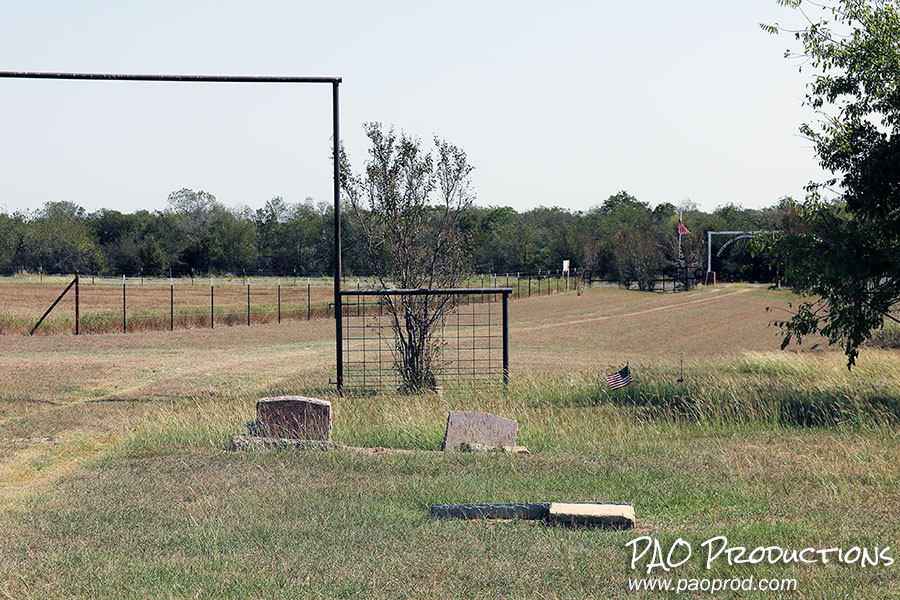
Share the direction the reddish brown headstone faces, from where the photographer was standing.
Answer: facing the viewer

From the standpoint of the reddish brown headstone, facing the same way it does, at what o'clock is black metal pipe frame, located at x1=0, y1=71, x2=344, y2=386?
The black metal pipe frame is roughly at 6 o'clock from the reddish brown headstone.

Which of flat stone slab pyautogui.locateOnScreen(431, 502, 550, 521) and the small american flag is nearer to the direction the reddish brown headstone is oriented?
the flat stone slab

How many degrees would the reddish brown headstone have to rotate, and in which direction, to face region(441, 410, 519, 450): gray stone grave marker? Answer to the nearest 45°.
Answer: approximately 90° to its left

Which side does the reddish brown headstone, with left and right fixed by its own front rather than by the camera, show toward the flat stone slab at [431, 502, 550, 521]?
front

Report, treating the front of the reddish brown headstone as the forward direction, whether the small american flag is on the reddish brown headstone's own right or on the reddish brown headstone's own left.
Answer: on the reddish brown headstone's own left

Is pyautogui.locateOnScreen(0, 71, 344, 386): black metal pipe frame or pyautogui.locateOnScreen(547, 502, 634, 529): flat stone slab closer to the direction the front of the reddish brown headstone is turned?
the flat stone slab

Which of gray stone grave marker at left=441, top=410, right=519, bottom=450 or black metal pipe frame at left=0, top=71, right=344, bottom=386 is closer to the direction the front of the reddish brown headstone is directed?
the gray stone grave marker

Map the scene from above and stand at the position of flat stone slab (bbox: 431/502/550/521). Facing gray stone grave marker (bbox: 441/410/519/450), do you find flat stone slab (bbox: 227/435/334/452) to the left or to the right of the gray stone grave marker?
left

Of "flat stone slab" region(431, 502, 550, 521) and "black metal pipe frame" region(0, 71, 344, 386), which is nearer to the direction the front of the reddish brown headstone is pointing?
the flat stone slab
